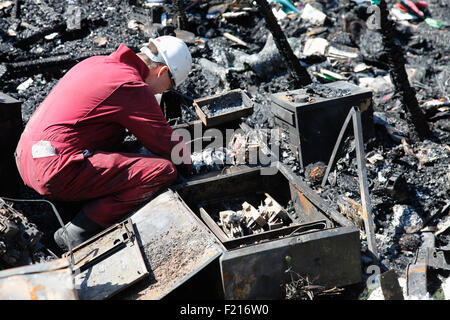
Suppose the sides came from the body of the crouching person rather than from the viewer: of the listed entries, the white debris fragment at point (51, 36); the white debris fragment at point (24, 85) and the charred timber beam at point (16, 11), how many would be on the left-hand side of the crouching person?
3

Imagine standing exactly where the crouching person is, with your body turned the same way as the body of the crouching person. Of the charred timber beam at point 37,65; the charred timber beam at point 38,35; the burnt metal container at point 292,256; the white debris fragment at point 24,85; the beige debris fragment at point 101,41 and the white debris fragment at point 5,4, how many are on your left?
5

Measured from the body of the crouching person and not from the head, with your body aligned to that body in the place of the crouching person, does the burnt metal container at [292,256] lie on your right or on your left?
on your right

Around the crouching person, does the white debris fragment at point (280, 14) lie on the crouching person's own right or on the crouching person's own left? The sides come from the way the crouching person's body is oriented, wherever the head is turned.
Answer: on the crouching person's own left

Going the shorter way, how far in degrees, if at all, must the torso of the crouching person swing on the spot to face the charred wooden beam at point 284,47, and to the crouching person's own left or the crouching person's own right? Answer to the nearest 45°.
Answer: approximately 45° to the crouching person's own left

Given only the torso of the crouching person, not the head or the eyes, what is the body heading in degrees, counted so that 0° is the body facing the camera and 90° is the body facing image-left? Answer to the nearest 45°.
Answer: approximately 270°

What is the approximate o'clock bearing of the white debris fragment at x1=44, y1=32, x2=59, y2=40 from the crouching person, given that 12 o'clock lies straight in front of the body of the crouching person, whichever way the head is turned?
The white debris fragment is roughly at 9 o'clock from the crouching person.

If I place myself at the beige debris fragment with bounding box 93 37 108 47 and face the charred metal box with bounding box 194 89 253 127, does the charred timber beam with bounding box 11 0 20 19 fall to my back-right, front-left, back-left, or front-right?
back-right

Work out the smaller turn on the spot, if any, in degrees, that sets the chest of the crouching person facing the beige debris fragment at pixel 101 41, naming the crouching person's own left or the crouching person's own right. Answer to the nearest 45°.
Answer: approximately 90° to the crouching person's own left
